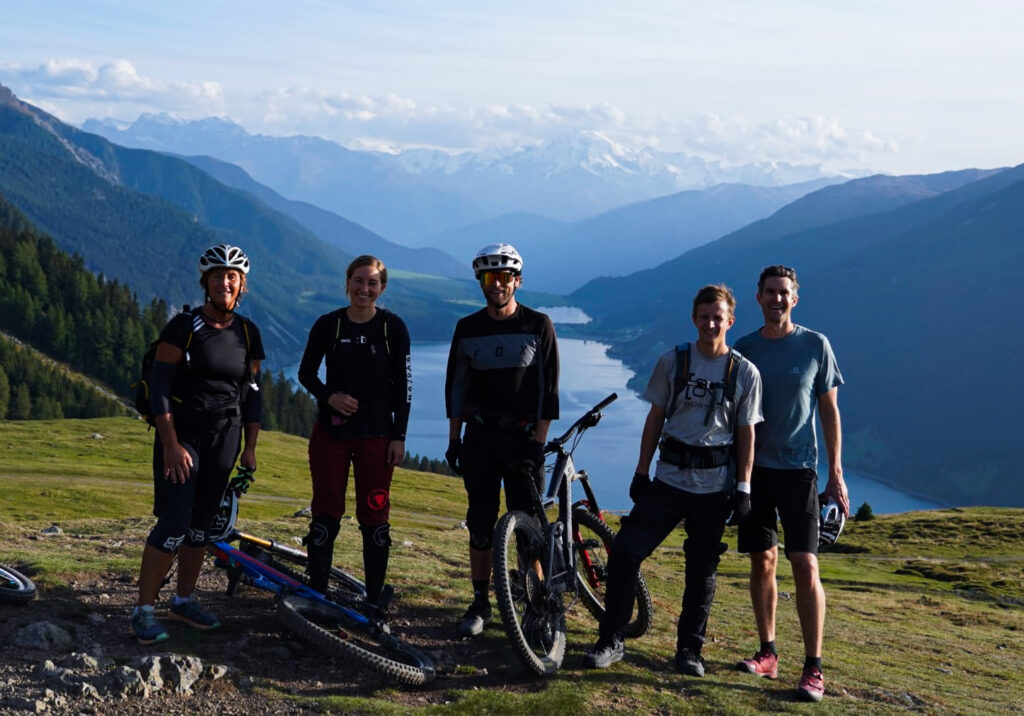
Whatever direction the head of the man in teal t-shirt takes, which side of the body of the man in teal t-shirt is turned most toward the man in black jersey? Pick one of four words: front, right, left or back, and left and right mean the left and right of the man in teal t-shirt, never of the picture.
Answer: right

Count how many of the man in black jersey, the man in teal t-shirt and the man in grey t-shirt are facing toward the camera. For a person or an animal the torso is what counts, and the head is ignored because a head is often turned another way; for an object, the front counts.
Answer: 3

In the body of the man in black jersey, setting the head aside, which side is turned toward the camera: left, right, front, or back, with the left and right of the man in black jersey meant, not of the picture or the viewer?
front

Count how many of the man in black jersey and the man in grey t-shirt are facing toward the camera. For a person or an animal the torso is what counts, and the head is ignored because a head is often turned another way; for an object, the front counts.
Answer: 2

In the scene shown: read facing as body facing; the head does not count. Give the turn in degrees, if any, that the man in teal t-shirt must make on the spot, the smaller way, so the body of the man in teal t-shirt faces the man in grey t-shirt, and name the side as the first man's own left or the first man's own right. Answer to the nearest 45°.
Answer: approximately 45° to the first man's own right

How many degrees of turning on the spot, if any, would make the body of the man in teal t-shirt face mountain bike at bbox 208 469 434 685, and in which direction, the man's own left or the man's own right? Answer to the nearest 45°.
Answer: approximately 90° to the man's own right

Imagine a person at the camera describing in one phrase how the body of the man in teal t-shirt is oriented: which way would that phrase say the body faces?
toward the camera

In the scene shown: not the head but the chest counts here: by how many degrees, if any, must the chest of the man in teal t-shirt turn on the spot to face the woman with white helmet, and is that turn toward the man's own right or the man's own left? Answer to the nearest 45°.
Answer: approximately 90° to the man's own right

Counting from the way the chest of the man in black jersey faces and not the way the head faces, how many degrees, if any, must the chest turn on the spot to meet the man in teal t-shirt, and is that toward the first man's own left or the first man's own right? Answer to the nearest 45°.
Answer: approximately 90° to the first man's own left

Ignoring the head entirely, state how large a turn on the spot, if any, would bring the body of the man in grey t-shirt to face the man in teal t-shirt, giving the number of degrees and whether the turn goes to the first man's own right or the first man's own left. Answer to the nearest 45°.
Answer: approximately 90° to the first man's own left

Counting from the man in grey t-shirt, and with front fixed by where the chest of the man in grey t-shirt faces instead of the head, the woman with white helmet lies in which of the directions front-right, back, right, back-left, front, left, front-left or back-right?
right
